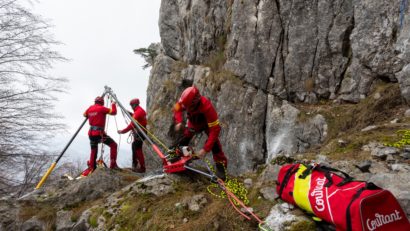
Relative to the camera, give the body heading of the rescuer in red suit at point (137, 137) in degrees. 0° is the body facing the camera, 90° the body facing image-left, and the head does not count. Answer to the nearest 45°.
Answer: approximately 90°

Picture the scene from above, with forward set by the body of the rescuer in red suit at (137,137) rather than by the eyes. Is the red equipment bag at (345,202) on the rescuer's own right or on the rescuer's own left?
on the rescuer's own left

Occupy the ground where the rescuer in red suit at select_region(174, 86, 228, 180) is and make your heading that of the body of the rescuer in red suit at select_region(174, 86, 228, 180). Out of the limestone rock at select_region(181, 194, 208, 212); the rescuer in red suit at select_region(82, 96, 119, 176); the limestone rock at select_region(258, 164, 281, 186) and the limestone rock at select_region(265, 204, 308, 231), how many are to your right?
1

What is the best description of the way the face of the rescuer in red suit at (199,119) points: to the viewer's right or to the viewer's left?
to the viewer's left

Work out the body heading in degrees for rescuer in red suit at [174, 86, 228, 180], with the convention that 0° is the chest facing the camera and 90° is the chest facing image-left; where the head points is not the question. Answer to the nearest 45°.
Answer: approximately 45°

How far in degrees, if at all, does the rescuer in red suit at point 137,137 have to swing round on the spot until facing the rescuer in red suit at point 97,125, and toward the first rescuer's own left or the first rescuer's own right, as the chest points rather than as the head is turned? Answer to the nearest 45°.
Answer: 0° — they already face them

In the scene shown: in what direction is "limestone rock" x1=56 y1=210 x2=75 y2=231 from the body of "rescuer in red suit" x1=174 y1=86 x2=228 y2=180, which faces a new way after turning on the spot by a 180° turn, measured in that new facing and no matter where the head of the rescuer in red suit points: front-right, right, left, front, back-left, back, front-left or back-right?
back-left

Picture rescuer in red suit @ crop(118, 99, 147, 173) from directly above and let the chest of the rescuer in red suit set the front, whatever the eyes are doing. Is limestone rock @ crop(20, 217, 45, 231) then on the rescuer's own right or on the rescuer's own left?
on the rescuer's own left

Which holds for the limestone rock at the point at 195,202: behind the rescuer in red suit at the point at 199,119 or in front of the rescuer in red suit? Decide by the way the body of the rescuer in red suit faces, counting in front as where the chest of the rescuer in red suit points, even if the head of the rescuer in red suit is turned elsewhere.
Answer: in front

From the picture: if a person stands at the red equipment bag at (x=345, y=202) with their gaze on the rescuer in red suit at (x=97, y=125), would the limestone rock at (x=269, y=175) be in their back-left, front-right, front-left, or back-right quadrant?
front-right

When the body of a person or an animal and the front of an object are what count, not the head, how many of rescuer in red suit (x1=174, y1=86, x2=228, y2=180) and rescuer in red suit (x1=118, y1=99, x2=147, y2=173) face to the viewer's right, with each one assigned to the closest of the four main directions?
0

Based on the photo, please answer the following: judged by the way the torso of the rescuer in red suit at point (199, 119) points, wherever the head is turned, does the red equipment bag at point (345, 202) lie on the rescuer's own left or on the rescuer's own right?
on the rescuer's own left

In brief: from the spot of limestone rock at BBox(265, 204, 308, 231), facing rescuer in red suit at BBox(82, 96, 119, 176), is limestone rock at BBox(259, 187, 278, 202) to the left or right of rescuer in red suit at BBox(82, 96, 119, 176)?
right

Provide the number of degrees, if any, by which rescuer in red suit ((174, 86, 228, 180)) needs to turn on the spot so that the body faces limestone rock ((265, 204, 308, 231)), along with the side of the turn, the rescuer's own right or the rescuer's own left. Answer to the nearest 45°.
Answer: approximately 45° to the rescuer's own left
